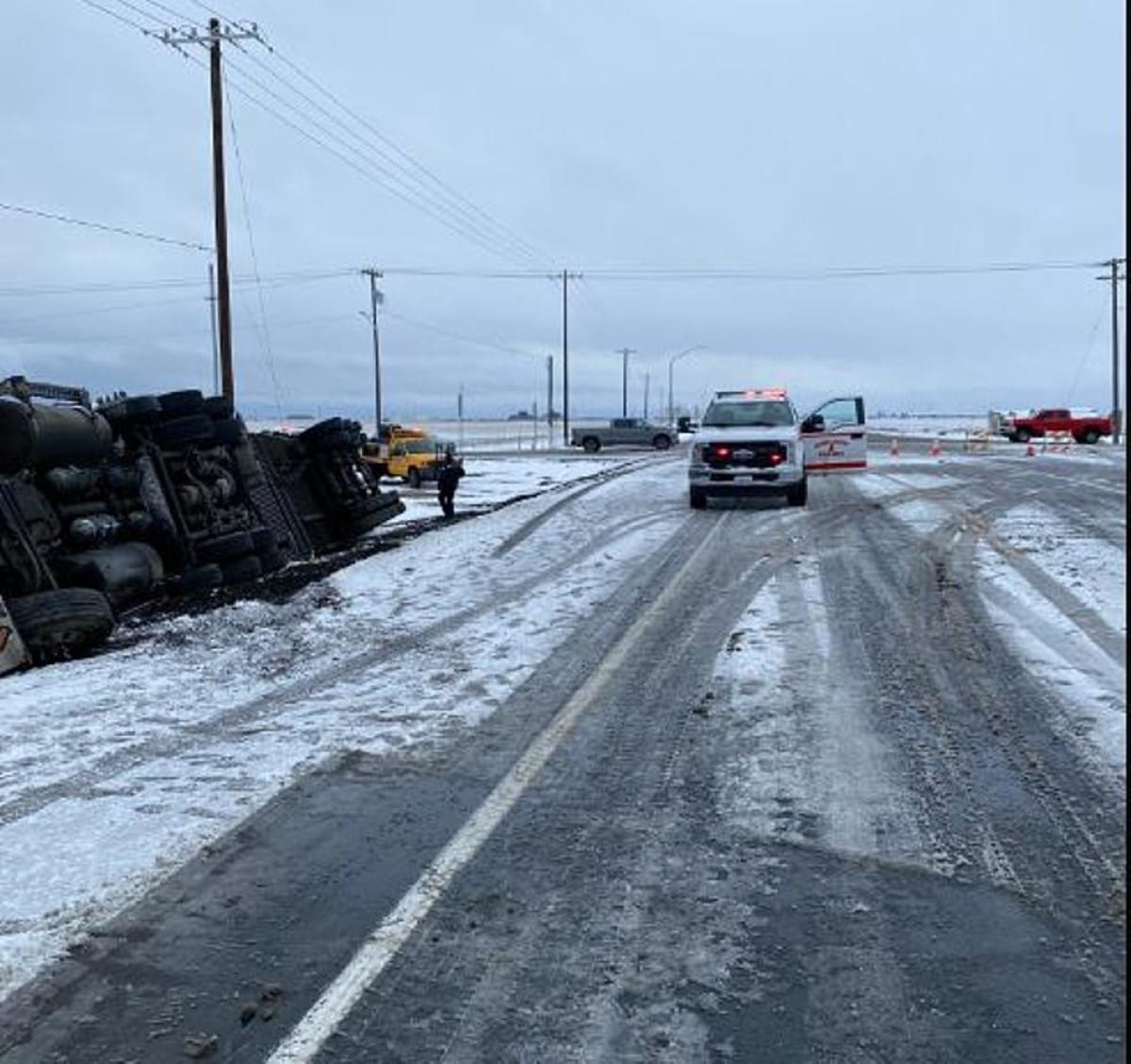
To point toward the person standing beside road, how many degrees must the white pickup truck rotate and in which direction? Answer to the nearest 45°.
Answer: approximately 90° to its right

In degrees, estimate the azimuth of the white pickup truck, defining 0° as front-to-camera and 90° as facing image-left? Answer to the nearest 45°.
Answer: approximately 0°

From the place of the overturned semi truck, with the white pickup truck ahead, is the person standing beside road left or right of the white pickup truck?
left

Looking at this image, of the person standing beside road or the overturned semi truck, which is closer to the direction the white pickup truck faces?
the overturned semi truck

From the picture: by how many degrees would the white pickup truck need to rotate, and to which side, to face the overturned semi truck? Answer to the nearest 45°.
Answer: approximately 45° to its right
